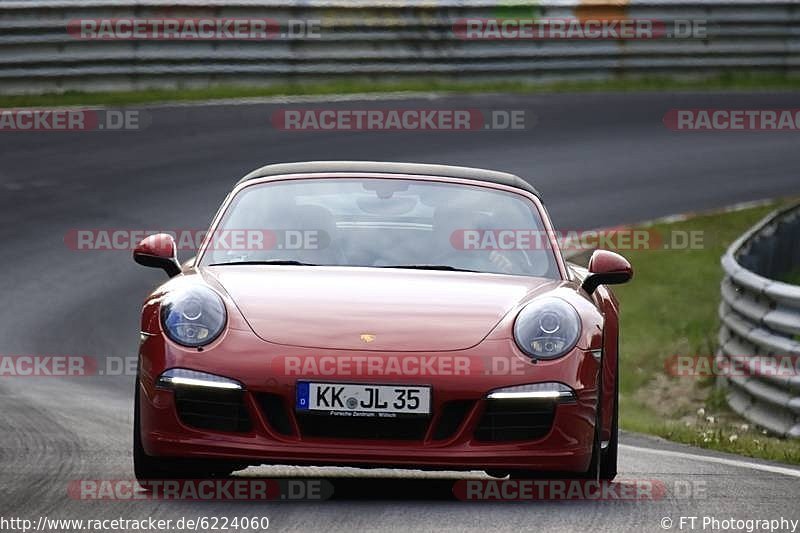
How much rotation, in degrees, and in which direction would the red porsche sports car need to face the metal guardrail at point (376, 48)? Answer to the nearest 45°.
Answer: approximately 180°

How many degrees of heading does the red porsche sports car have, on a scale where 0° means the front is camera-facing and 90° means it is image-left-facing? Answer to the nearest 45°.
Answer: approximately 0°

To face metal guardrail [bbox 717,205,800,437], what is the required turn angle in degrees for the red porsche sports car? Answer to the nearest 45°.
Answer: approximately 135° to its left
